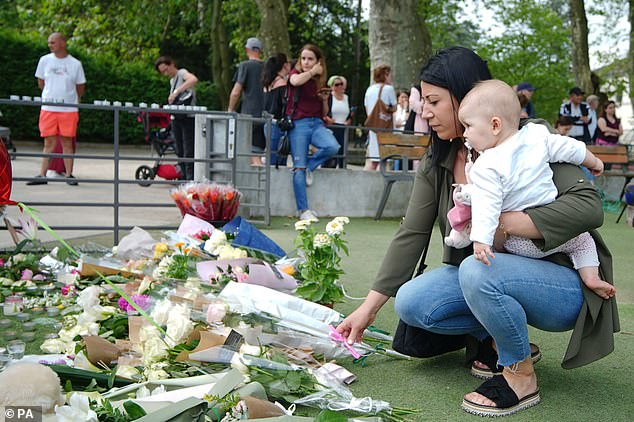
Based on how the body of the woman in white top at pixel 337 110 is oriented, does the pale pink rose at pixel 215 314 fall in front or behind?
in front

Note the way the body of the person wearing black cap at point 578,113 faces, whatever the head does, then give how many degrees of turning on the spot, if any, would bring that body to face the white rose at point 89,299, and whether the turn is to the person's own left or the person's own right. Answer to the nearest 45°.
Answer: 0° — they already face it

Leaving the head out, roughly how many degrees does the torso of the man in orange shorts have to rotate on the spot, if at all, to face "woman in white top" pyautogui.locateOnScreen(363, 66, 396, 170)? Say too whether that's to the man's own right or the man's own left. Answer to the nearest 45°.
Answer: approximately 90° to the man's own left

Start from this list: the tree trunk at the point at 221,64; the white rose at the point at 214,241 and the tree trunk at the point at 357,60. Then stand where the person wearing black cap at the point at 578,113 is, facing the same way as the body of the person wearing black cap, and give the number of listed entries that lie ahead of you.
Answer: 1

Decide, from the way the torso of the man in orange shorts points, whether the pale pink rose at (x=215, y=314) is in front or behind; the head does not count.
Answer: in front

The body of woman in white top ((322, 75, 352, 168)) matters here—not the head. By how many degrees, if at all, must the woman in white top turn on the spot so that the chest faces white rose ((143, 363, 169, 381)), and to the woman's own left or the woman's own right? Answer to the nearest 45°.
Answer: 0° — they already face it

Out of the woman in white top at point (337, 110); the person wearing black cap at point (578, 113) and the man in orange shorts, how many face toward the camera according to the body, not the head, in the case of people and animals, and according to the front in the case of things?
3

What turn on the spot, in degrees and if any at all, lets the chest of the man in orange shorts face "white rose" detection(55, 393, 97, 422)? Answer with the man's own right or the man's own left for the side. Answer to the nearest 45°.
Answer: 0° — they already face it

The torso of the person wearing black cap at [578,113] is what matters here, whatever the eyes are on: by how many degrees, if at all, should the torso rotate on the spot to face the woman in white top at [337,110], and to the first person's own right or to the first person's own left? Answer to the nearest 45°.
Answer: approximately 45° to the first person's own right

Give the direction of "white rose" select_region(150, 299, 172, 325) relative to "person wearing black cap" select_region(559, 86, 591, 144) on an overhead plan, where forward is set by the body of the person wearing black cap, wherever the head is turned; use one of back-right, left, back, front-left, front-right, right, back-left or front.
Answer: front

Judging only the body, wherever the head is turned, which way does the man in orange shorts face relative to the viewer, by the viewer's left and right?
facing the viewer

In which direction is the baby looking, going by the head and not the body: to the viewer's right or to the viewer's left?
to the viewer's left

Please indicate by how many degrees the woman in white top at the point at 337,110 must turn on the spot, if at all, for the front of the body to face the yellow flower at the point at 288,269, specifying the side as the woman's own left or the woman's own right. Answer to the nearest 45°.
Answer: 0° — they already face it

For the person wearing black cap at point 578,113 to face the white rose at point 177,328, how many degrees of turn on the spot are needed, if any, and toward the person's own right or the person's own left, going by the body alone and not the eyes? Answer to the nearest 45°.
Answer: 0° — they already face it
